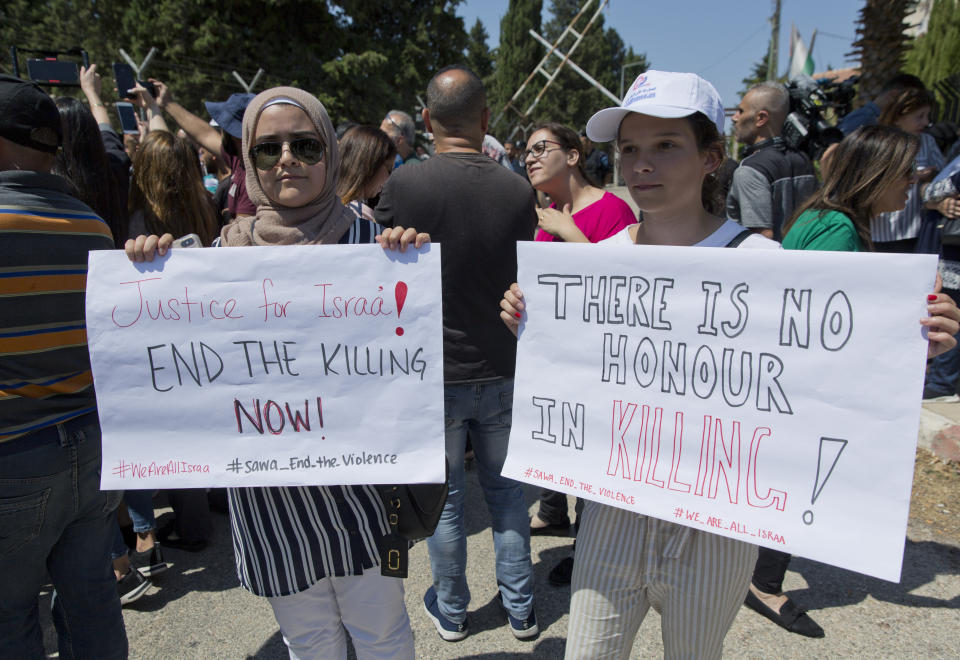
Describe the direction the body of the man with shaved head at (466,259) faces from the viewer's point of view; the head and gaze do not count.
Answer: away from the camera

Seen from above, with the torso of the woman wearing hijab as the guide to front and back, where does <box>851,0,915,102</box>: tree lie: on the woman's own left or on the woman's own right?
on the woman's own left

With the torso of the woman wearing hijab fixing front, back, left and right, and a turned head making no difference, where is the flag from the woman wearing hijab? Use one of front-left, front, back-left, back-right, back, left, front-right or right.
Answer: back-left

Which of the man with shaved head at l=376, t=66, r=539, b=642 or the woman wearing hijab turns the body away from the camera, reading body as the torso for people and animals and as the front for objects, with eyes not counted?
the man with shaved head

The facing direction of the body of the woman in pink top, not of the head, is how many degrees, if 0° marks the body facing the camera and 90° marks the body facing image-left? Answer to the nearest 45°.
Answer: approximately 45°

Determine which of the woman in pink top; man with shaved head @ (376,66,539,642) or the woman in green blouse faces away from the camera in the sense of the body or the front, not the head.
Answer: the man with shaved head

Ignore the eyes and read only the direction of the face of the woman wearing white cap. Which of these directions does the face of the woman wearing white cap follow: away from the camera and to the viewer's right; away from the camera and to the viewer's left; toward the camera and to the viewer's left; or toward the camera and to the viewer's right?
toward the camera and to the viewer's left

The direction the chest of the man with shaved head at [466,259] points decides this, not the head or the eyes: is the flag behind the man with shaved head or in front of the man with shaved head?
in front

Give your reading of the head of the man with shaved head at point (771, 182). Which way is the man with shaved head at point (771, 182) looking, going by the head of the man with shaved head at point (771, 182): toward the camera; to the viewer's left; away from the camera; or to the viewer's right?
to the viewer's left

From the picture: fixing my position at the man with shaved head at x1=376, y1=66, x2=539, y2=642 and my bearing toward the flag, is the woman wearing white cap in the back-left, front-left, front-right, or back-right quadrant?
back-right

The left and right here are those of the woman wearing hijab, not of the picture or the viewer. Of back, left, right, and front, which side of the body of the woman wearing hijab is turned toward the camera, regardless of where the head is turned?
front

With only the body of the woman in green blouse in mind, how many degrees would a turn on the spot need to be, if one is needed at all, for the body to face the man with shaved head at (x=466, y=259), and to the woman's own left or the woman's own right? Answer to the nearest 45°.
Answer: approximately 135° to the woman's own right

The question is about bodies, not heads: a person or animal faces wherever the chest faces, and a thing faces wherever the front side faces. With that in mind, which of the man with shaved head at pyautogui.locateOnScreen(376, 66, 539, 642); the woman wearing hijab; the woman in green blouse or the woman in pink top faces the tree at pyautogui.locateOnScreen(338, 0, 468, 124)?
the man with shaved head

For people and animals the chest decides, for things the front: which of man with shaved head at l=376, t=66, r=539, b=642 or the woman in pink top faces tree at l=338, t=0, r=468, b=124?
the man with shaved head

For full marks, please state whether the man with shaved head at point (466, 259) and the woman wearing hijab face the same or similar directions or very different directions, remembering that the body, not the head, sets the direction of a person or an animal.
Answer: very different directions

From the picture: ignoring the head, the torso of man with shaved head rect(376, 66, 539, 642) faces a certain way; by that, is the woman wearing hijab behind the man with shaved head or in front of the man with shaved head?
behind
